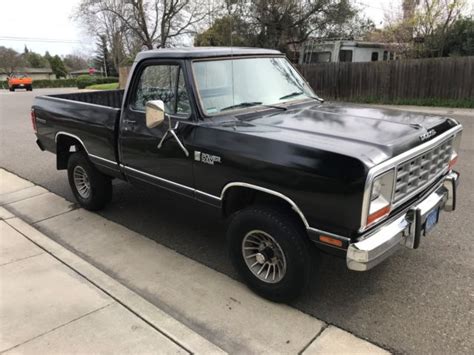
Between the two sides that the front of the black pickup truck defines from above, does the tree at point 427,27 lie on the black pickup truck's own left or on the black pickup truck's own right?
on the black pickup truck's own left

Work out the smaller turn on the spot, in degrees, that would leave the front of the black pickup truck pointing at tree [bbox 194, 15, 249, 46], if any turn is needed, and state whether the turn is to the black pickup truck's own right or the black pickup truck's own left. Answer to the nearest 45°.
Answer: approximately 135° to the black pickup truck's own left

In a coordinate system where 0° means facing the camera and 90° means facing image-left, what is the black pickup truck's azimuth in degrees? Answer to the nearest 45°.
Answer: approximately 315°

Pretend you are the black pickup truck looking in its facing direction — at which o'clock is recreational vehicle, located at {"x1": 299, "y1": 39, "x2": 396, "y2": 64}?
The recreational vehicle is roughly at 8 o'clock from the black pickup truck.

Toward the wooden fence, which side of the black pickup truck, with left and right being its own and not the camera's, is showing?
left

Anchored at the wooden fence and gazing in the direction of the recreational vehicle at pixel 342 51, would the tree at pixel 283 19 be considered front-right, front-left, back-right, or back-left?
front-left

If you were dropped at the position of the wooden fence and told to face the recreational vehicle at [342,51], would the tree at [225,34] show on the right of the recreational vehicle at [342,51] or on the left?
left
